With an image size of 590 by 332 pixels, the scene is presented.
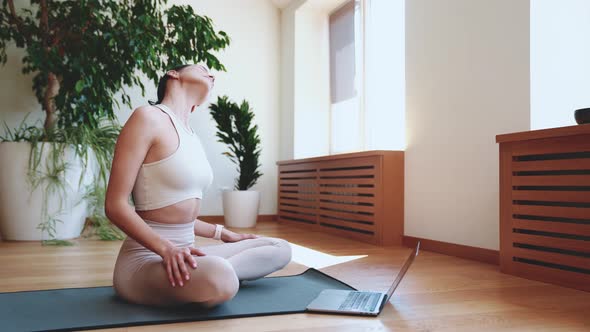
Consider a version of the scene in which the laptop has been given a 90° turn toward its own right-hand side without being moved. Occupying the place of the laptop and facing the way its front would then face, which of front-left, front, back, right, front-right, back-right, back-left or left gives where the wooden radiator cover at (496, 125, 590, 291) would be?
front-right

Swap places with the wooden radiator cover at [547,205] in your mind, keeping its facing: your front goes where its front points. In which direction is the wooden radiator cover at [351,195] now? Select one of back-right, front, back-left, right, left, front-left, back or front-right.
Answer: right

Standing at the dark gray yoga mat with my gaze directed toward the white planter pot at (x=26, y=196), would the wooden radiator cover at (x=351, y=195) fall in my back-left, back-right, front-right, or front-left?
front-right

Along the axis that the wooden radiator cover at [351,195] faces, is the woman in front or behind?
in front

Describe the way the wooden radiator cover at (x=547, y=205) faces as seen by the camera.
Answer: facing the viewer and to the left of the viewer

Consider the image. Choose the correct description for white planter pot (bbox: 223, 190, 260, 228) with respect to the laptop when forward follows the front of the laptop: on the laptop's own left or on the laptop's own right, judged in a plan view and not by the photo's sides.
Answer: on the laptop's own right

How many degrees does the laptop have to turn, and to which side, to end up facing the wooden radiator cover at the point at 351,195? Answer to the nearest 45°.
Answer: approximately 90° to its right

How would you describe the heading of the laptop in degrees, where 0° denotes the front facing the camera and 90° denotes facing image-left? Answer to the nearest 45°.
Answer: approximately 90°

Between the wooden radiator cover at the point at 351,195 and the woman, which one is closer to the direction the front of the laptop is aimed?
the woman

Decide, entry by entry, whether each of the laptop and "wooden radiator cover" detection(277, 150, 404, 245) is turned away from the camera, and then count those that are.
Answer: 0

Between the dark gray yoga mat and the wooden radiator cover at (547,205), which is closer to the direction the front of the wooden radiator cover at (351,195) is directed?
the dark gray yoga mat

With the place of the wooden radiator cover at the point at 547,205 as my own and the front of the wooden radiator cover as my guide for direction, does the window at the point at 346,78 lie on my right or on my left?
on my right

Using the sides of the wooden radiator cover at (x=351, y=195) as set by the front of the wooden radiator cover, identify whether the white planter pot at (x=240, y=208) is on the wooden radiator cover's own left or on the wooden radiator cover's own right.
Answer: on the wooden radiator cover's own right

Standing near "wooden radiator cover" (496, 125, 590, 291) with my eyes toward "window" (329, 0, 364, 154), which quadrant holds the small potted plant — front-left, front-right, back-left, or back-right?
front-left
